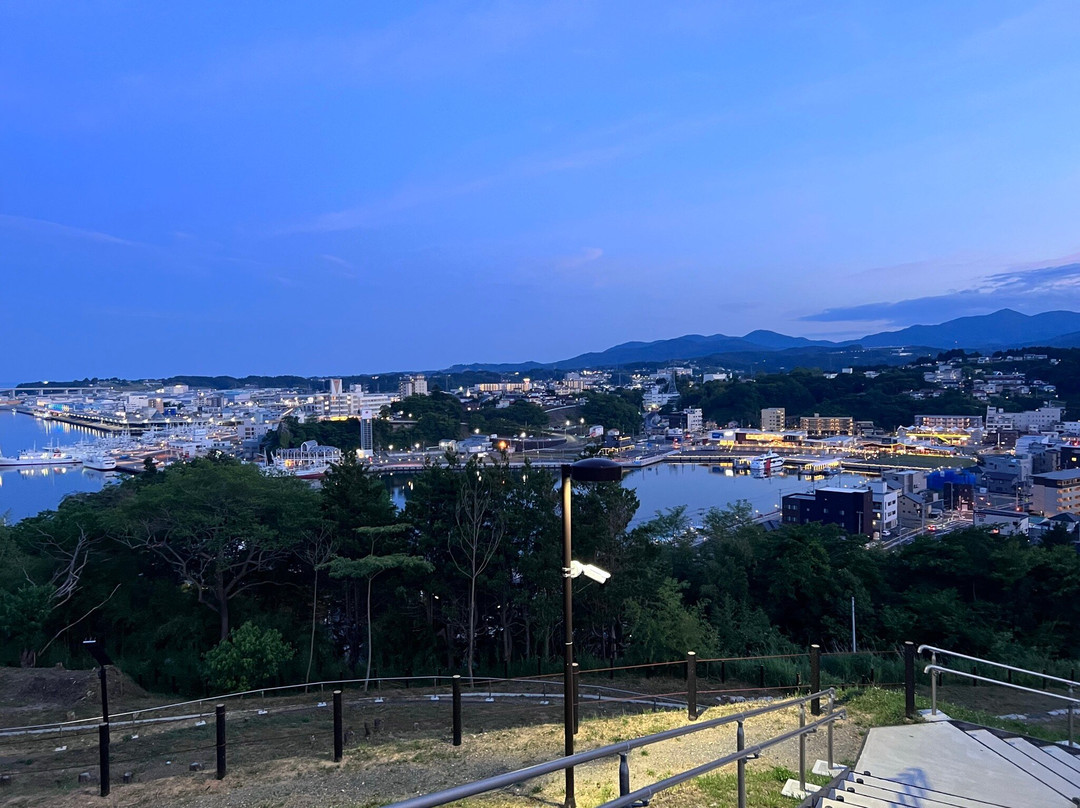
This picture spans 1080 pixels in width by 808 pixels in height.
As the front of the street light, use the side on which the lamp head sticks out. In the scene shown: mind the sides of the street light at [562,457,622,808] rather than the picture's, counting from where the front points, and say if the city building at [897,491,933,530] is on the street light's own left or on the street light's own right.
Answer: on the street light's own left

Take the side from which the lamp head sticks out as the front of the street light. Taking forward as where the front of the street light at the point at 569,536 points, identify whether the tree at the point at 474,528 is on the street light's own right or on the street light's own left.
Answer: on the street light's own left

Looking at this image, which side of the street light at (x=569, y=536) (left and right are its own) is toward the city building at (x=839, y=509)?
left

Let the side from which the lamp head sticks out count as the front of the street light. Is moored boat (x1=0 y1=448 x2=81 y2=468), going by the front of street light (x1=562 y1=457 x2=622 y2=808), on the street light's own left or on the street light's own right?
on the street light's own left

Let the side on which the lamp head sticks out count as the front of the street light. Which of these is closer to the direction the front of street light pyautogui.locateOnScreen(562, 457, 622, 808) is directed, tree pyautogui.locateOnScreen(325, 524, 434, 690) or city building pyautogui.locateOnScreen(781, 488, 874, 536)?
the city building

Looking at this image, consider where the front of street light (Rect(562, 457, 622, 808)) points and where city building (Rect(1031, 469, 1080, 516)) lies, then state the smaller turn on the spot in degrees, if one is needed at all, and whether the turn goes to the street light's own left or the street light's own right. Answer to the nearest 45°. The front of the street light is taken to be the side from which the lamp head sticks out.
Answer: approximately 45° to the street light's own left

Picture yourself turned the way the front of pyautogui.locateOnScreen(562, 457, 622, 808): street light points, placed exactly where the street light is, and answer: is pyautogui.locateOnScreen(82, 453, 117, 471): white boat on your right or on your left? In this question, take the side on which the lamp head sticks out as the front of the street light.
on your left

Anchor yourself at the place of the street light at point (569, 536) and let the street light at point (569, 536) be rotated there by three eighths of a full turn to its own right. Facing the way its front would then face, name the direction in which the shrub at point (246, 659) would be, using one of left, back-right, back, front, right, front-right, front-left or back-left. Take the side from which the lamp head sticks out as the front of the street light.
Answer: right

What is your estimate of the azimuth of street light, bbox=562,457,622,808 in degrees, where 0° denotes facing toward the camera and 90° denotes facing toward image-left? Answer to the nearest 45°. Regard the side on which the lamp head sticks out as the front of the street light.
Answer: approximately 270°
